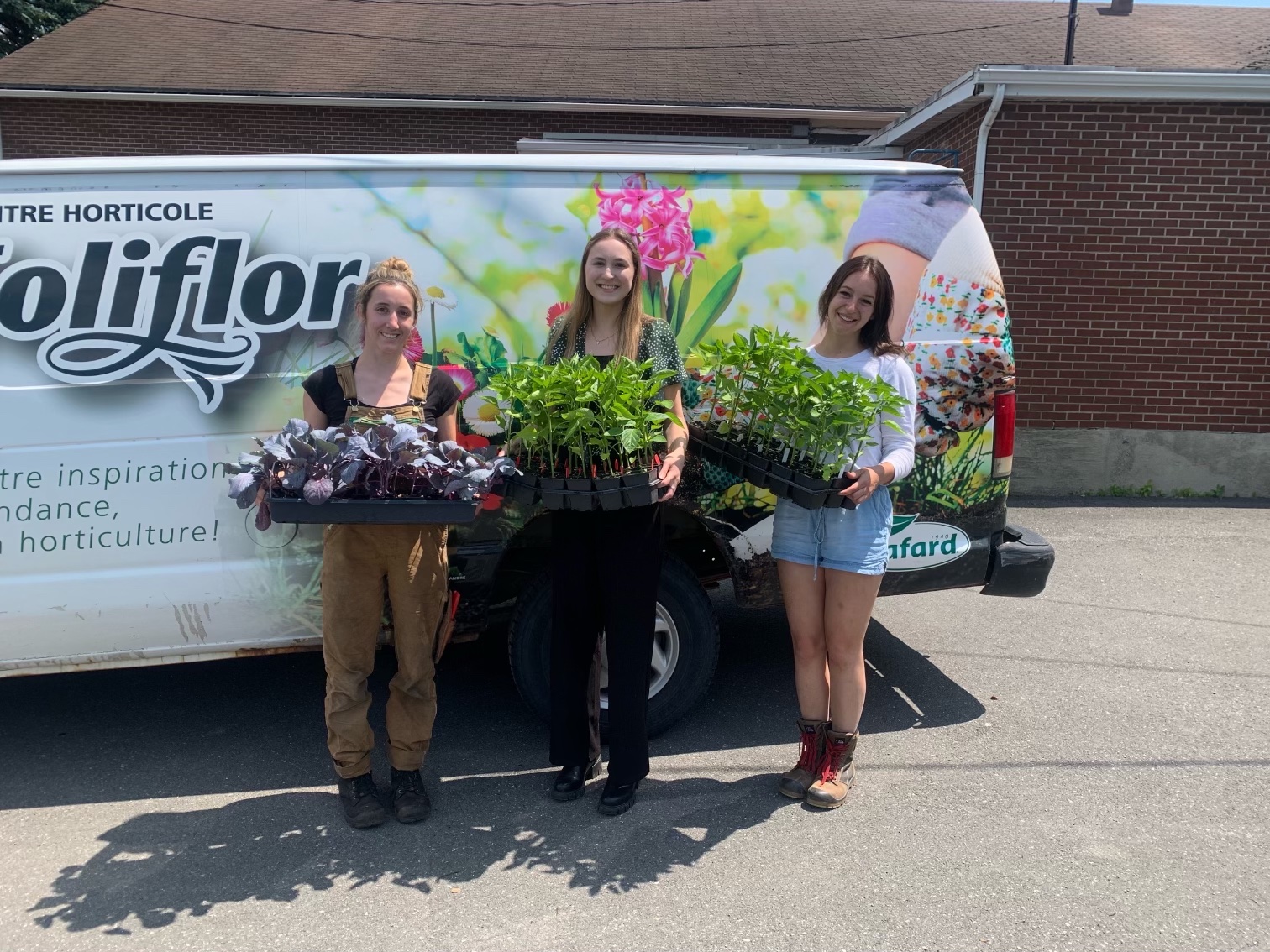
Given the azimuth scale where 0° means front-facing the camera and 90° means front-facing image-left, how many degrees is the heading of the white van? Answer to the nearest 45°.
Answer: approximately 90°

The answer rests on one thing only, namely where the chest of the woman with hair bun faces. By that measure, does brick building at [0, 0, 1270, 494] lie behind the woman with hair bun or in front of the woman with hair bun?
behind

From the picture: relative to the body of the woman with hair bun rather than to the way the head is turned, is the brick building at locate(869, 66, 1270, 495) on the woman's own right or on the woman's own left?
on the woman's own left

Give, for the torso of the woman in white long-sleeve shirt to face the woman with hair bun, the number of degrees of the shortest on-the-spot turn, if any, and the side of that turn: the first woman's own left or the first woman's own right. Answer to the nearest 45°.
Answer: approximately 45° to the first woman's own right

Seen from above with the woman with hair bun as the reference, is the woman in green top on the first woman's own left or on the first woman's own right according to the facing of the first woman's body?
on the first woman's own left

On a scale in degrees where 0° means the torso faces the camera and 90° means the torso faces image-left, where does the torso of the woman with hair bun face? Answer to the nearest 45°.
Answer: approximately 0°

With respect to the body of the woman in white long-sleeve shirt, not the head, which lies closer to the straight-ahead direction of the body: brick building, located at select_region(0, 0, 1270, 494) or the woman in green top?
the woman in green top
